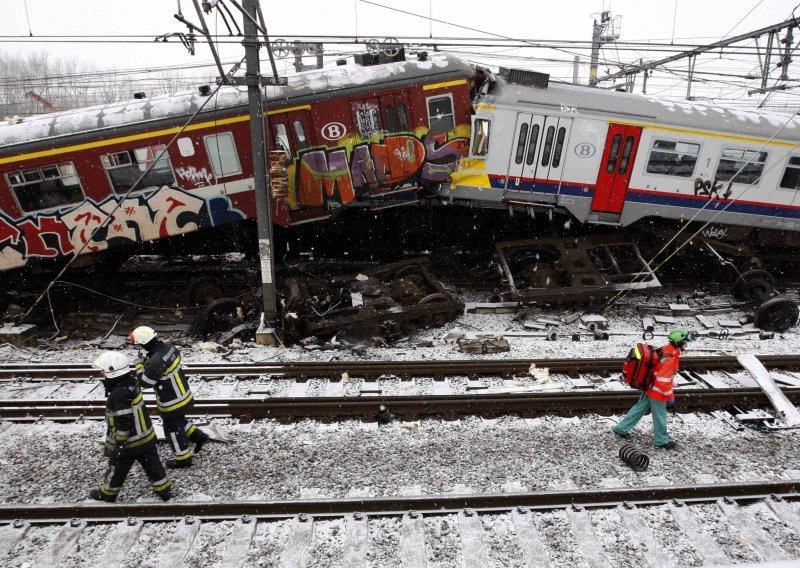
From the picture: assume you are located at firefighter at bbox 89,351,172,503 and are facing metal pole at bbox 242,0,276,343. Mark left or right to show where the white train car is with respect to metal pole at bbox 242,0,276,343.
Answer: right

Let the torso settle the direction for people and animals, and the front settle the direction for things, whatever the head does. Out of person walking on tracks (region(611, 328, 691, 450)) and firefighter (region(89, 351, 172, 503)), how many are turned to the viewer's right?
1

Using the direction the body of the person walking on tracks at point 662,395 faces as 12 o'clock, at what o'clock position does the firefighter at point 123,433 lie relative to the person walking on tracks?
The firefighter is roughly at 5 o'clock from the person walking on tracks.

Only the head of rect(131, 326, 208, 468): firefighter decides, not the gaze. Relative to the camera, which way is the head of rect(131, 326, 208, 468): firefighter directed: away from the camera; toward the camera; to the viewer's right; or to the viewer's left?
to the viewer's left

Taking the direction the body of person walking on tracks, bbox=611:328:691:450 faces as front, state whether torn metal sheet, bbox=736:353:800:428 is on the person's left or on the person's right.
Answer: on the person's left

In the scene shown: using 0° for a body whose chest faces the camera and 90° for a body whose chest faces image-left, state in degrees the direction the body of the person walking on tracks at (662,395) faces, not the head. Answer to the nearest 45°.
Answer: approximately 270°

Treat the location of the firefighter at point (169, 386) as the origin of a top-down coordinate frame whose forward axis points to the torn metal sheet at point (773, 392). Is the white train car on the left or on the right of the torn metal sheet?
left

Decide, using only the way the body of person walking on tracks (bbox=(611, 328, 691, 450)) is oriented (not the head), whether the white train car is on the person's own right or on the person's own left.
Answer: on the person's own left

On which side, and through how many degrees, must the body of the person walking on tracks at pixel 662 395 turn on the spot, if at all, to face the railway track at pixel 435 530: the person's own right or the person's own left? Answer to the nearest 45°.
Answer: approximately 135° to the person's own right

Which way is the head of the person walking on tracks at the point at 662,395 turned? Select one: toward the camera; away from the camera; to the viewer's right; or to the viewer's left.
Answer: to the viewer's right
